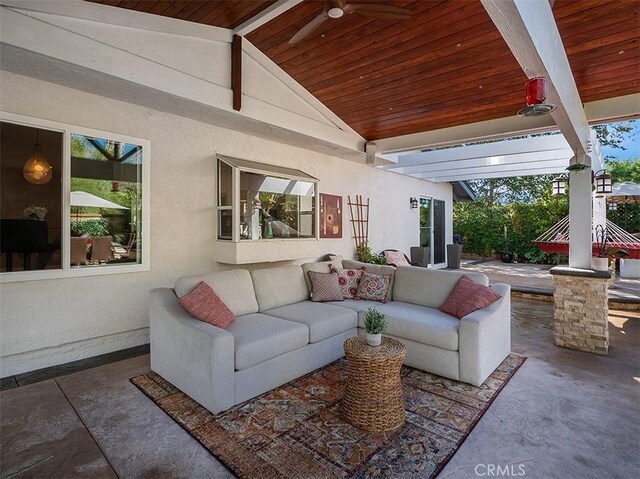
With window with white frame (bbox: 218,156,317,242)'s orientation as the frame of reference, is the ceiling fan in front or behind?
in front

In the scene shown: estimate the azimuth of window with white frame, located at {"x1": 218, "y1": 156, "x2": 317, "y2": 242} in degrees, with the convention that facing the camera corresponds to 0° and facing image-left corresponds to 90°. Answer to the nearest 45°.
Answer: approximately 315°

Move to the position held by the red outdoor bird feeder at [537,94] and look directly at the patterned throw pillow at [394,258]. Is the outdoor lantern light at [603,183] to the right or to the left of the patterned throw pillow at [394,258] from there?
right

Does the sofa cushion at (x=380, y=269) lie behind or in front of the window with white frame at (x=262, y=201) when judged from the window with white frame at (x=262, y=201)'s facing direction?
in front
